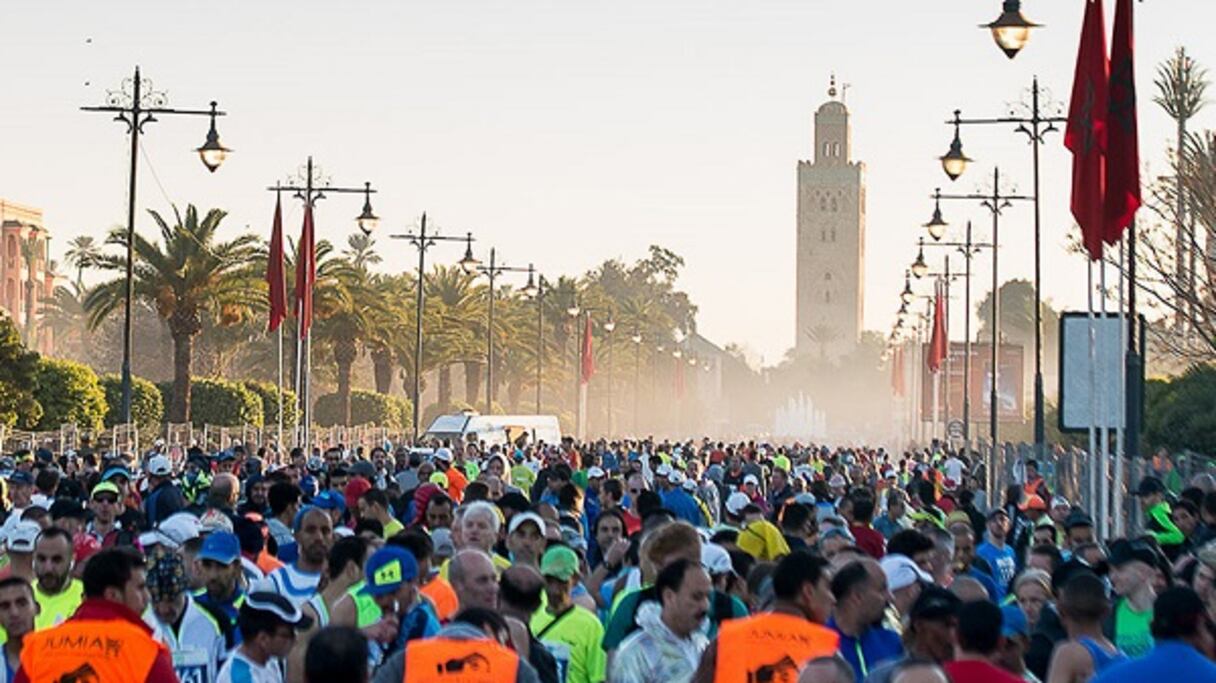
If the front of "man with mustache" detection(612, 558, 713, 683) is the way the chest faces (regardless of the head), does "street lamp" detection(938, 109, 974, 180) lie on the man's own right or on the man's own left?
on the man's own left

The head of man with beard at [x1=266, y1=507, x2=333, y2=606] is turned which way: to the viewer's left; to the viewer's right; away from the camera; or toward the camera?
toward the camera

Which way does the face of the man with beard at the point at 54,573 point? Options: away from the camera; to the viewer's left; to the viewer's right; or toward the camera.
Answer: toward the camera

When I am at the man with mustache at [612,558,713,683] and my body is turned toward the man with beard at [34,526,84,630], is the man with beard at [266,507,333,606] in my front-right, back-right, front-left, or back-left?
front-right

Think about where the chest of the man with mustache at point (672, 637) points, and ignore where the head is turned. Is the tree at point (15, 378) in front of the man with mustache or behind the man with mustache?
behind

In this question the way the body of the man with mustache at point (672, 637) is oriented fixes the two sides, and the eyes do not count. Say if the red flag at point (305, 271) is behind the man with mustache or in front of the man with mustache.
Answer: behind
